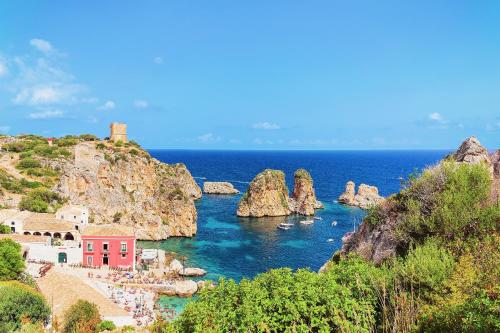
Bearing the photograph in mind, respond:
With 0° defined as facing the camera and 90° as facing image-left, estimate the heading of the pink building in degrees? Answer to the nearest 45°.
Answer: approximately 0°

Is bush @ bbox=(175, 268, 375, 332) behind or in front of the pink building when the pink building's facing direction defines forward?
in front

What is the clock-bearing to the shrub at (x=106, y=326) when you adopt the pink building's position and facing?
The shrub is roughly at 12 o'clock from the pink building.

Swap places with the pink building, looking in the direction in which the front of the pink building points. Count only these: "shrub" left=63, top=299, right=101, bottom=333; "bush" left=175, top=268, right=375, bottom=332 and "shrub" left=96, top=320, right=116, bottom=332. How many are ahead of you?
3

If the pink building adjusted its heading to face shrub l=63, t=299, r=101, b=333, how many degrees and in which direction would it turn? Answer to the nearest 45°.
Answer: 0° — it already faces it

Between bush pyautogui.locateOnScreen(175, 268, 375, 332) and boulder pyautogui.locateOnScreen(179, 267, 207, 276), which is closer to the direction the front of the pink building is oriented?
the bush
